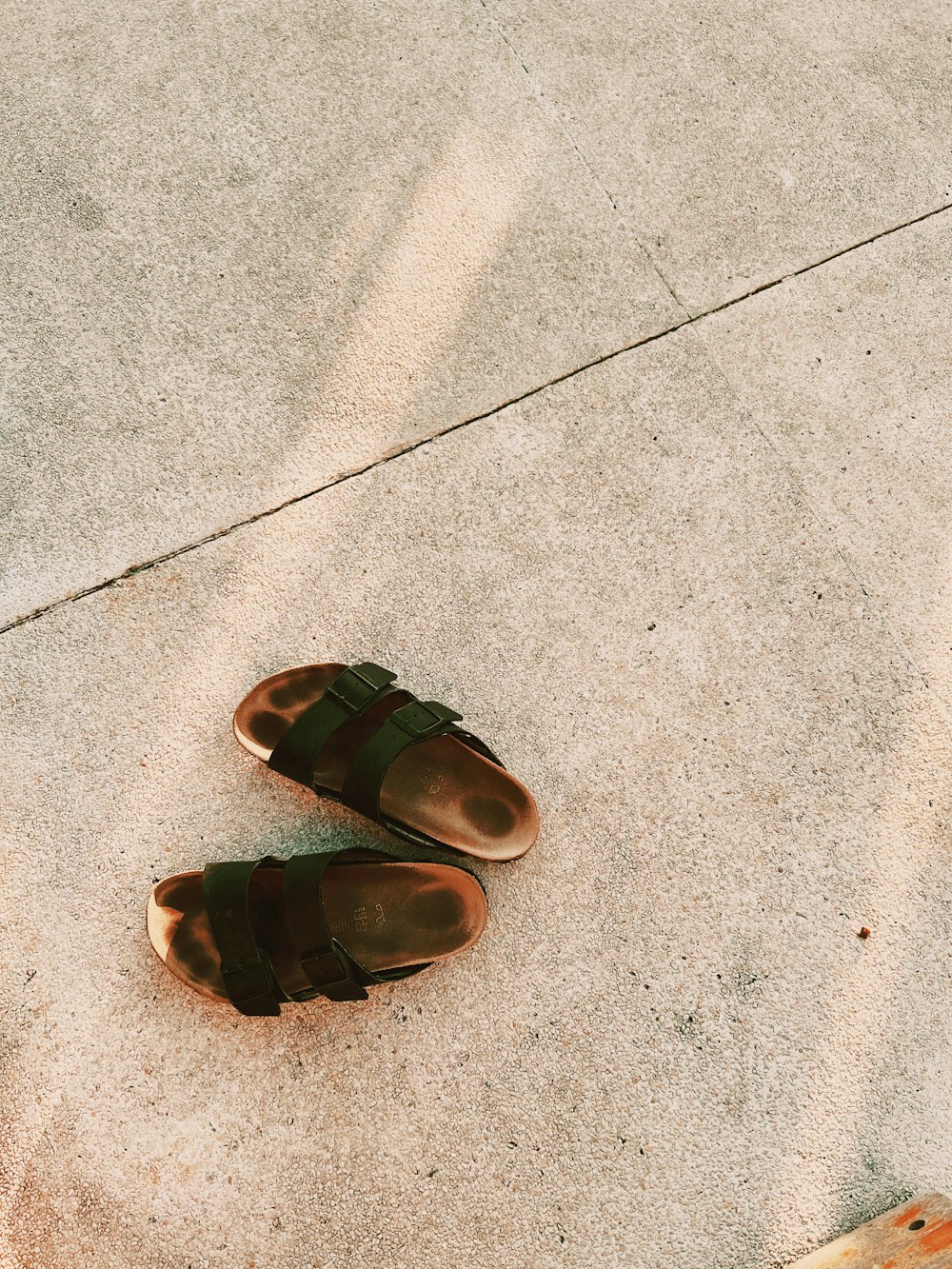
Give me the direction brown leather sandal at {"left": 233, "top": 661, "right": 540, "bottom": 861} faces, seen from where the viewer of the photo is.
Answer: facing away from the viewer and to the left of the viewer

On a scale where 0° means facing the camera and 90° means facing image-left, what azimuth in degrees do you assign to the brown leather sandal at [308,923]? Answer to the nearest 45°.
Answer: approximately 90°

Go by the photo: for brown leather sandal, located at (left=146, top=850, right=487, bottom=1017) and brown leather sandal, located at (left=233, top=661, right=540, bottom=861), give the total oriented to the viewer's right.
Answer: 0
